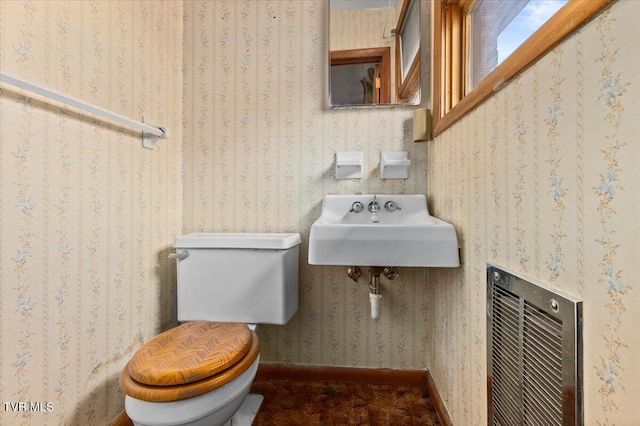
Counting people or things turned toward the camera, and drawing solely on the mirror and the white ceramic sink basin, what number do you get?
2

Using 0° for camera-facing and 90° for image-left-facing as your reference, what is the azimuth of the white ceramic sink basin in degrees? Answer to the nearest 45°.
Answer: approximately 0°

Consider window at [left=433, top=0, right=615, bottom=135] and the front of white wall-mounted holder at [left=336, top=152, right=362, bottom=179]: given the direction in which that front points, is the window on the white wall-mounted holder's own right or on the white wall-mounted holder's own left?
on the white wall-mounted holder's own left

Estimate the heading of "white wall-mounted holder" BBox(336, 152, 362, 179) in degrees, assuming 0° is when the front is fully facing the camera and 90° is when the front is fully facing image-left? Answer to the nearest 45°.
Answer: approximately 0°
